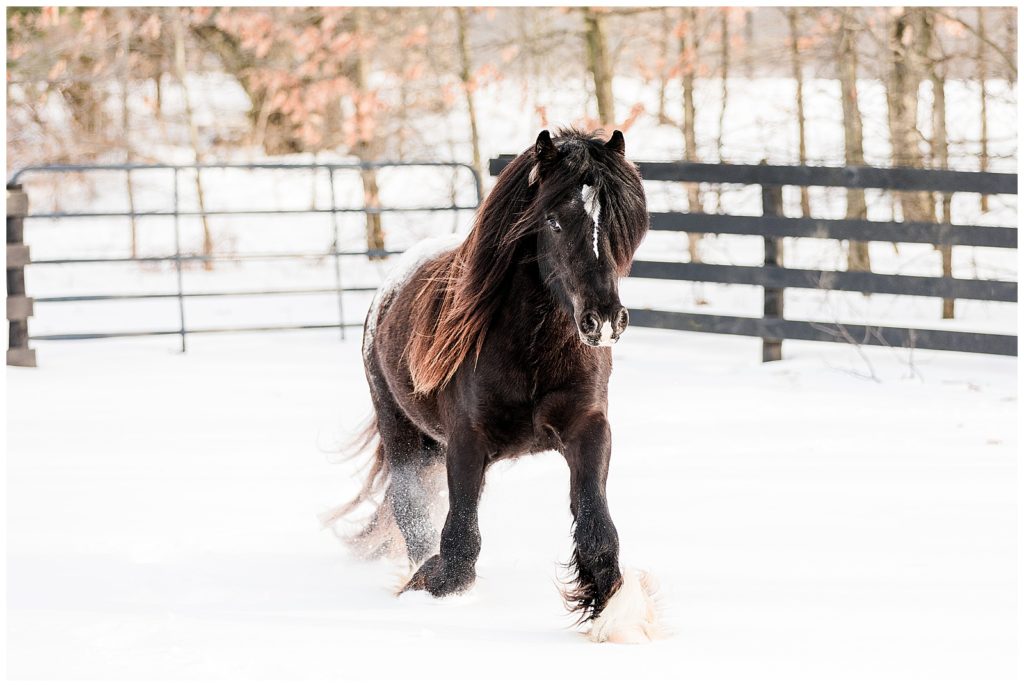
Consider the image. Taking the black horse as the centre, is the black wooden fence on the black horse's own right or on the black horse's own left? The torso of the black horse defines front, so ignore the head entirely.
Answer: on the black horse's own left

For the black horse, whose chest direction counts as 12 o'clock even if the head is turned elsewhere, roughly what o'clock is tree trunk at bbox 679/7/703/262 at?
The tree trunk is roughly at 8 o'clock from the black horse.

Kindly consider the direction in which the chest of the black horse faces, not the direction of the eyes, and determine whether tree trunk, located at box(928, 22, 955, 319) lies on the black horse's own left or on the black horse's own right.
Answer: on the black horse's own left

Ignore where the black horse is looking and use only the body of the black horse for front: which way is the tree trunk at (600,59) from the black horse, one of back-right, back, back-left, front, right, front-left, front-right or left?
back-left

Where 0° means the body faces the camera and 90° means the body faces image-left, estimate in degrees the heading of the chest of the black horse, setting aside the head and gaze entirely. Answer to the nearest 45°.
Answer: approximately 315°
